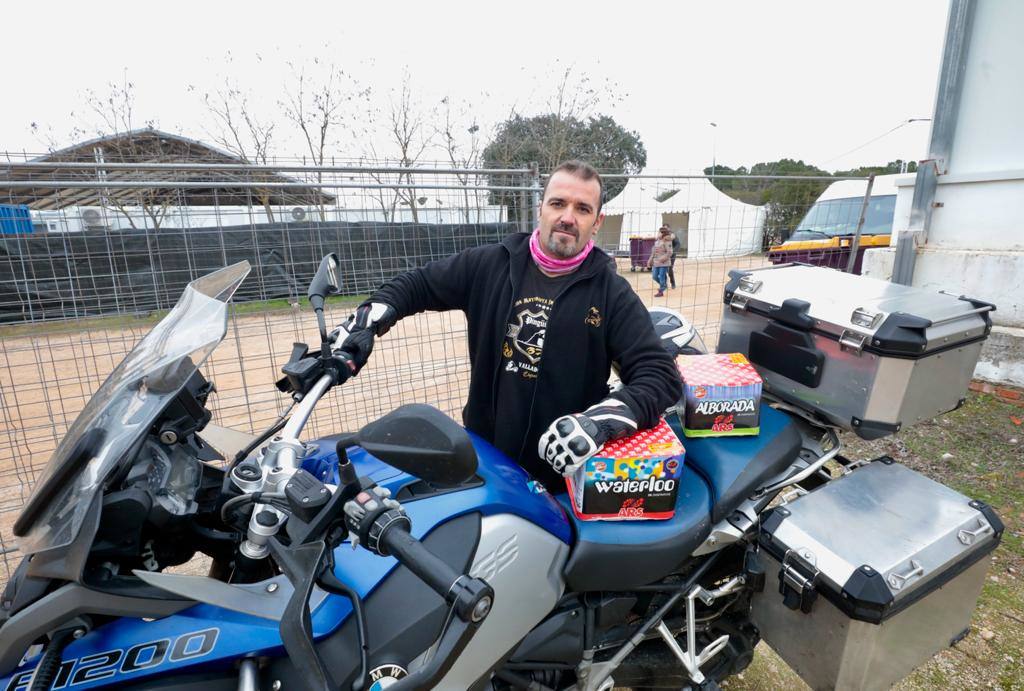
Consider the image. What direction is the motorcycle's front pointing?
to the viewer's left

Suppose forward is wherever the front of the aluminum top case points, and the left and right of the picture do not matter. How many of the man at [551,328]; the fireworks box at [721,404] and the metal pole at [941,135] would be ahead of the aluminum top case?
2

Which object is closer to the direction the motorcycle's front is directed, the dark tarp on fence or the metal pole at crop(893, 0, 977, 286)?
the dark tarp on fence

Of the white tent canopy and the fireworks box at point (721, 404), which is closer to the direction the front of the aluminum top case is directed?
the fireworks box

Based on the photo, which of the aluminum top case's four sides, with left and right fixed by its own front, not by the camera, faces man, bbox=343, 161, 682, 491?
front

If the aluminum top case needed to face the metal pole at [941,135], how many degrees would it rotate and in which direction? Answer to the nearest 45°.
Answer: approximately 135° to its right

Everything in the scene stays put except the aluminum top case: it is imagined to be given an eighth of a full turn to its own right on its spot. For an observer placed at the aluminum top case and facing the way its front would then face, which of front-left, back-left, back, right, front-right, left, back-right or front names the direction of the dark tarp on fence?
front

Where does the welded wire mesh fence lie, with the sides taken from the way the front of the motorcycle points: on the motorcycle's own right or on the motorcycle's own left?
on the motorcycle's own right

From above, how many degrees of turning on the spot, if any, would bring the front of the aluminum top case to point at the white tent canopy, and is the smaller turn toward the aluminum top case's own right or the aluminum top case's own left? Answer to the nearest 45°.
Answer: approximately 90° to the aluminum top case's own right

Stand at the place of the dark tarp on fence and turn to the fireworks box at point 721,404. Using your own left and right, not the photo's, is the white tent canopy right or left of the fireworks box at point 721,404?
left

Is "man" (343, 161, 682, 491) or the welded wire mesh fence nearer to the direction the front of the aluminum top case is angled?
the man
